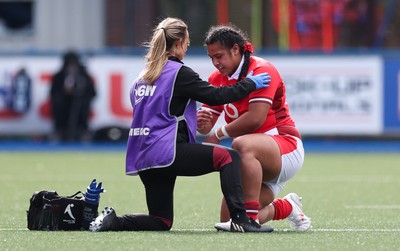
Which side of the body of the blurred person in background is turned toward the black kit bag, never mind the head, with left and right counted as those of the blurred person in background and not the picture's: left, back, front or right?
front

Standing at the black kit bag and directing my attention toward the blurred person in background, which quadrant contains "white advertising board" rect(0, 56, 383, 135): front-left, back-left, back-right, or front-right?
front-right

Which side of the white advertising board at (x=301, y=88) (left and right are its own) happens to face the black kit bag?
front

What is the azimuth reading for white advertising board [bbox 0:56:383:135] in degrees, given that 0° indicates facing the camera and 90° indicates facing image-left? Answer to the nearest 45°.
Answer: approximately 0°

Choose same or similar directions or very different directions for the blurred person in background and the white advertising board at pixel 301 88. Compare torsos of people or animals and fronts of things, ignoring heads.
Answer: same or similar directions

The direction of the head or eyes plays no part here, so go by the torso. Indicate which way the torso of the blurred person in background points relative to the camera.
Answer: toward the camera
